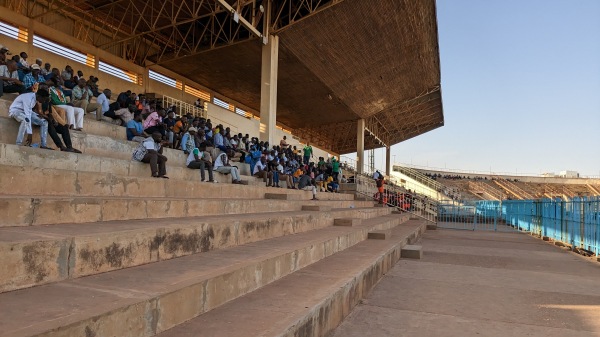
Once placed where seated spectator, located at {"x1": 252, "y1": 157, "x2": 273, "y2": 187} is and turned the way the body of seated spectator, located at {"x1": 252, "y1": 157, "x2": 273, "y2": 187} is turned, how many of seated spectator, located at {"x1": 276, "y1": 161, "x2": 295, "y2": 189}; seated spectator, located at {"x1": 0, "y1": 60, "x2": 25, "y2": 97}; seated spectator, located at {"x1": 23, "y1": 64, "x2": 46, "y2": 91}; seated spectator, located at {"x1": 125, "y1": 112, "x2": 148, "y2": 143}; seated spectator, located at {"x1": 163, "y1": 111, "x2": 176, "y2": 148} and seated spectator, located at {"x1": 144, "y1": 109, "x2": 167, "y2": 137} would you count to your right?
5

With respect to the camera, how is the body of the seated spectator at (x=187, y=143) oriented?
to the viewer's right

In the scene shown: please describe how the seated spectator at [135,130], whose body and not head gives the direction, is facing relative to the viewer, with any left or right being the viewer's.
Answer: facing the viewer and to the right of the viewer

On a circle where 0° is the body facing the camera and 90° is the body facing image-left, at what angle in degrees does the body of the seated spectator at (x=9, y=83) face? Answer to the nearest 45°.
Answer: approximately 315°

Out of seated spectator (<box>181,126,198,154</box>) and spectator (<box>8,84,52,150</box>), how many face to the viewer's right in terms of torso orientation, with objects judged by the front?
2

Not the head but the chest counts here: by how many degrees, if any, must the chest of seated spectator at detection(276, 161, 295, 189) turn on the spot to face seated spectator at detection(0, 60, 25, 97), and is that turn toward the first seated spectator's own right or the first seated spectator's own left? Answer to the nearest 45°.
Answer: approximately 90° to the first seated spectator's own right

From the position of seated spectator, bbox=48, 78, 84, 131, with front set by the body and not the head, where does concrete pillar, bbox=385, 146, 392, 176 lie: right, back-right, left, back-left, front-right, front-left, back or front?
left

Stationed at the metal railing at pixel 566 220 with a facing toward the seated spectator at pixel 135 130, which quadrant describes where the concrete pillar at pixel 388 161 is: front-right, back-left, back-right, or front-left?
back-right

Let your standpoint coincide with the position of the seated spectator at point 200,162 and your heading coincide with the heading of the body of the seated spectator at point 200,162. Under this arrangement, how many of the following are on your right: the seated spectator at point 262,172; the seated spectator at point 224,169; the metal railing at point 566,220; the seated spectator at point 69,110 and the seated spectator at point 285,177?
1

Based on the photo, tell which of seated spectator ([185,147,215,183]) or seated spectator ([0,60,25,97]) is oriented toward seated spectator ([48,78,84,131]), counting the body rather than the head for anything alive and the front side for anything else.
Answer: seated spectator ([0,60,25,97])

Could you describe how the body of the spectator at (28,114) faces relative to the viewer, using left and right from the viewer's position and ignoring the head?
facing to the right of the viewer

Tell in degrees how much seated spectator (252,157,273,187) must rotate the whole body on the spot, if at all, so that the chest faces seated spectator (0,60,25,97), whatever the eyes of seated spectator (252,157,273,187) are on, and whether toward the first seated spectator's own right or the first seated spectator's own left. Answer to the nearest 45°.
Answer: approximately 90° to the first seated spectator's own right
